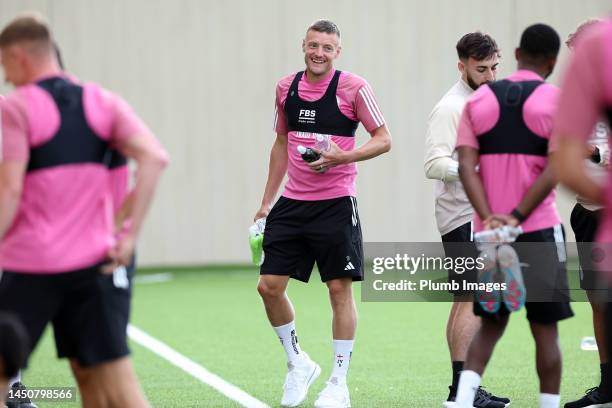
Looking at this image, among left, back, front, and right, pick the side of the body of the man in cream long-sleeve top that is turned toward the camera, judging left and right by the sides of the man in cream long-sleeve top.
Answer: right
